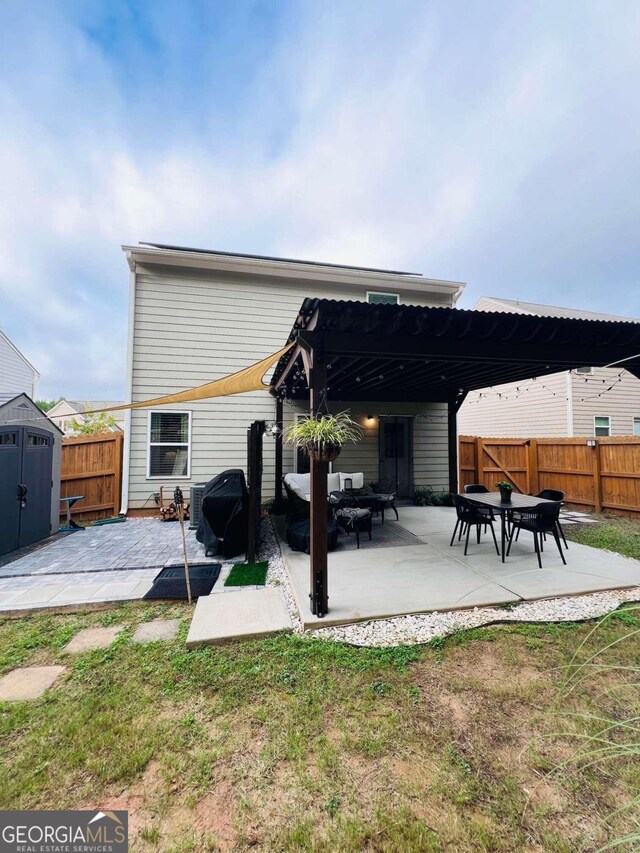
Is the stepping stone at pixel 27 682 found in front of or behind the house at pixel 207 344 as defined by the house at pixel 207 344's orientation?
behind

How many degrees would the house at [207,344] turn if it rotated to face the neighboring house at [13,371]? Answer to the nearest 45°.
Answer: approximately 45° to its left

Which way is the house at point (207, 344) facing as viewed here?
away from the camera

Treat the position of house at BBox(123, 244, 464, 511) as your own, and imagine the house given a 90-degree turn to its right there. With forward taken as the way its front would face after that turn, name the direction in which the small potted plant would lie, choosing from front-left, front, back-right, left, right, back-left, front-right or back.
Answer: front-right

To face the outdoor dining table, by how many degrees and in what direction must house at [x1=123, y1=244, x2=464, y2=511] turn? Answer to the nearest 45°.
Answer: approximately 135° to its right

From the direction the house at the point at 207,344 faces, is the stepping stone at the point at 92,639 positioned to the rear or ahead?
to the rear

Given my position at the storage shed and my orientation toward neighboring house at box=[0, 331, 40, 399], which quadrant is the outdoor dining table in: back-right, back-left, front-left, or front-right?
back-right

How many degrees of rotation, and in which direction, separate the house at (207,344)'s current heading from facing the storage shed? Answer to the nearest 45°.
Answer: approximately 135° to its left

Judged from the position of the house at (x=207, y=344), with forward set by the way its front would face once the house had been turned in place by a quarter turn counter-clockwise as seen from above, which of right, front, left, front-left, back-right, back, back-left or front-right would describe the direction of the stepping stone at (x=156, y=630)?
left

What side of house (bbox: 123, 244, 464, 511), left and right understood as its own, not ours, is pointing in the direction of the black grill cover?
back
